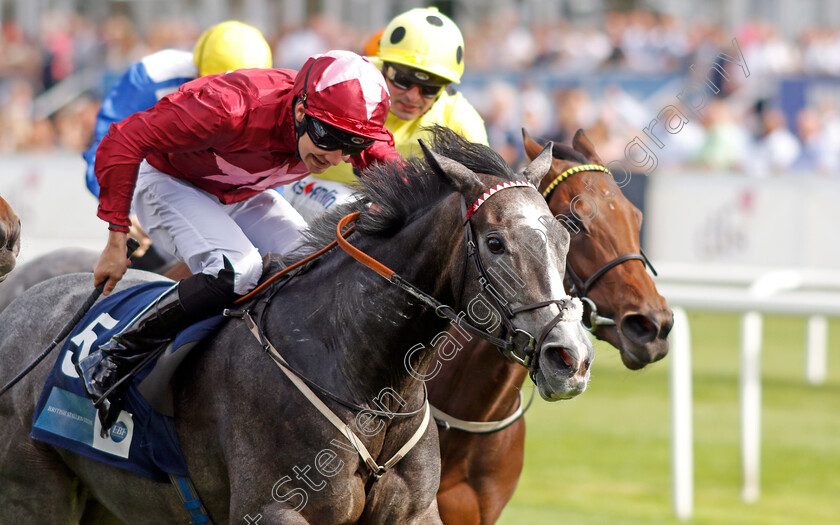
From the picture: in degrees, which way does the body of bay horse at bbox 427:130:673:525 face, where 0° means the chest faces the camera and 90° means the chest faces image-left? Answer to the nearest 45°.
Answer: approximately 315°

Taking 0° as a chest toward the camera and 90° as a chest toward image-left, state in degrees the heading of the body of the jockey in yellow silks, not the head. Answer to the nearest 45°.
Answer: approximately 315°

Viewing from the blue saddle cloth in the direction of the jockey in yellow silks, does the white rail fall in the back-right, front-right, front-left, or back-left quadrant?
front-right

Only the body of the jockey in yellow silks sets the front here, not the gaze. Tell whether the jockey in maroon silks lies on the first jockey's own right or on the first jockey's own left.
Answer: on the first jockey's own right

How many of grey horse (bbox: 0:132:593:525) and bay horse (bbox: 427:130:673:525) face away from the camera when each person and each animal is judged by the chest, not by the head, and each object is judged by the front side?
0

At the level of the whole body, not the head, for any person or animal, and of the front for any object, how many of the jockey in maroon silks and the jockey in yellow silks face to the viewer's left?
0

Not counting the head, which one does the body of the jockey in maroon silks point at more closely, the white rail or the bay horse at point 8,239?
the white rail

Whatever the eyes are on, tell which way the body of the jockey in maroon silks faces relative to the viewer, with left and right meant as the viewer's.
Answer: facing the viewer and to the right of the viewer

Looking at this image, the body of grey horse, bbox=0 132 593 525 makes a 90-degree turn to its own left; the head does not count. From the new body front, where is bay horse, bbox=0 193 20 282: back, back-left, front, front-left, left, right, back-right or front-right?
left

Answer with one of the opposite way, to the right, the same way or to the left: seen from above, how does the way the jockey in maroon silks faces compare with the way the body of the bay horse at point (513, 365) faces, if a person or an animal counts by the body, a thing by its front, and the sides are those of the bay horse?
the same way

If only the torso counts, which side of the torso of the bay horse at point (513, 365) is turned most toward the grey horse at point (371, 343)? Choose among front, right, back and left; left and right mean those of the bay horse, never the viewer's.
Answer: right

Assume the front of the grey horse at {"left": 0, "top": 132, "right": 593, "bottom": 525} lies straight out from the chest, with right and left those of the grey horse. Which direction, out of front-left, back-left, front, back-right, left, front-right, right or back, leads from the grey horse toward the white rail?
left

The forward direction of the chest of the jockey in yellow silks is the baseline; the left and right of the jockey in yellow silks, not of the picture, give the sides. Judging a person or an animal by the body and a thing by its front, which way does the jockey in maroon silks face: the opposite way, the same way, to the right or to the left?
the same way

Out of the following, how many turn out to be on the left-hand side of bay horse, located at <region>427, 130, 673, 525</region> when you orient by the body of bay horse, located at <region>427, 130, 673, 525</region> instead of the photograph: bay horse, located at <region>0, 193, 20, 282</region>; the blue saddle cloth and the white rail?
1
